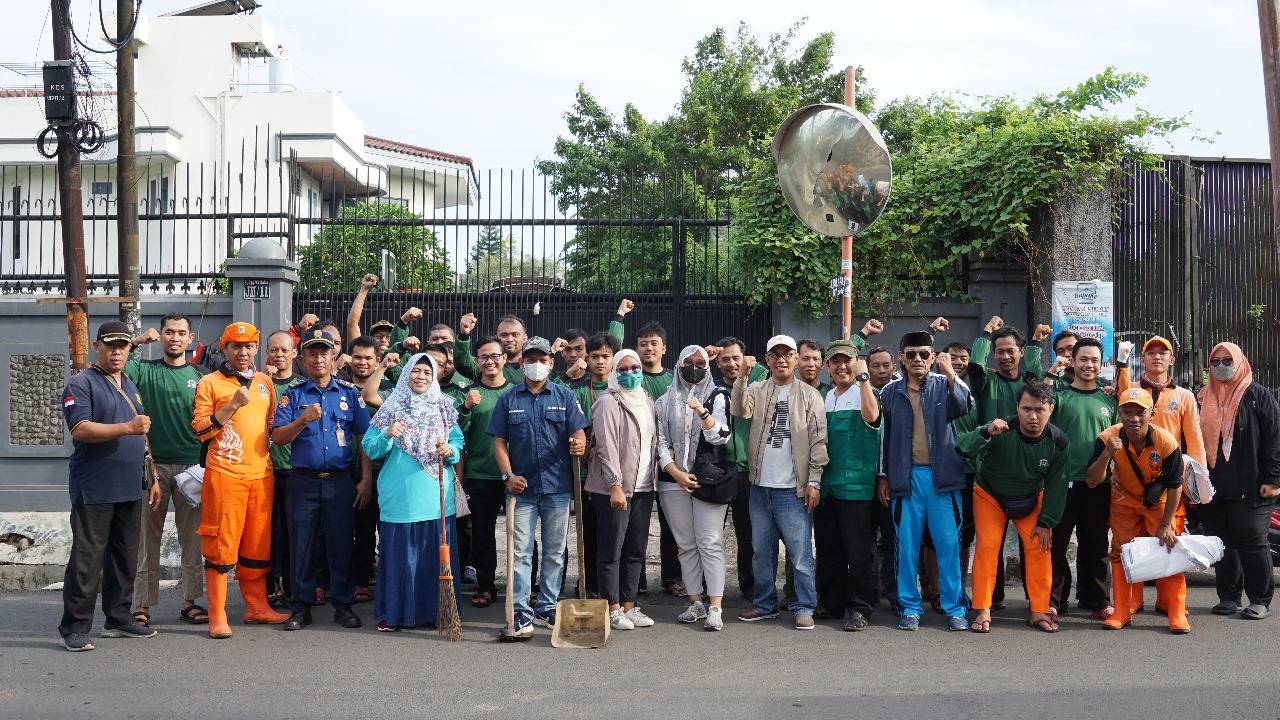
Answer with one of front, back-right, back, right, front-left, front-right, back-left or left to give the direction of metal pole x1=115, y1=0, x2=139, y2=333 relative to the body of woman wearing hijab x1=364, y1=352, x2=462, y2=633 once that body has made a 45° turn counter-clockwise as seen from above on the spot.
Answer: back

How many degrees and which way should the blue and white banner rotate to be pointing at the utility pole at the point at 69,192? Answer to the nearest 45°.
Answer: approximately 45° to its right

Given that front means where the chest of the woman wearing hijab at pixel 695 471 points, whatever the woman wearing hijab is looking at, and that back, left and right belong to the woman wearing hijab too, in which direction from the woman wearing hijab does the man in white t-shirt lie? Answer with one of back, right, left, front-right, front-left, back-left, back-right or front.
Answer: left

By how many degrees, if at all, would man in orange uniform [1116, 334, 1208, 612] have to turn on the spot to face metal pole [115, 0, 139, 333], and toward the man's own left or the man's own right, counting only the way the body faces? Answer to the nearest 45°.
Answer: approximately 90° to the man's own right

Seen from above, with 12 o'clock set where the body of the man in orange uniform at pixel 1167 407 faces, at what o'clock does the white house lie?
The white house is roughly at 4 o'clock from the man in orange uniform.

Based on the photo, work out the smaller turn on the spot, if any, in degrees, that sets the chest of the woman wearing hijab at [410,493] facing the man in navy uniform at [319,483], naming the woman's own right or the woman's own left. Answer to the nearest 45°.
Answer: approximately 90° to the woman's own right

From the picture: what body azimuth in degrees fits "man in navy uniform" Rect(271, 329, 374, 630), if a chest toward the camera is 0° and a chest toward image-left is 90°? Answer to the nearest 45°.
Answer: approximately 0°

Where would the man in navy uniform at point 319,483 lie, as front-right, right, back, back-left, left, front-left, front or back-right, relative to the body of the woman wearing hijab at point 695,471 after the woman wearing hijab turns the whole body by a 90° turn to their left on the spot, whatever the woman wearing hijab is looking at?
back

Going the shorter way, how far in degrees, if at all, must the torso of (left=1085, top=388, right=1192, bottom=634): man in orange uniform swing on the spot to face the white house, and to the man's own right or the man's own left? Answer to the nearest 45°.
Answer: approximately 135° to the man's own right

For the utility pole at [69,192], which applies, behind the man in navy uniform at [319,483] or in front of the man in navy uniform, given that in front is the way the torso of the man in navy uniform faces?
behind
